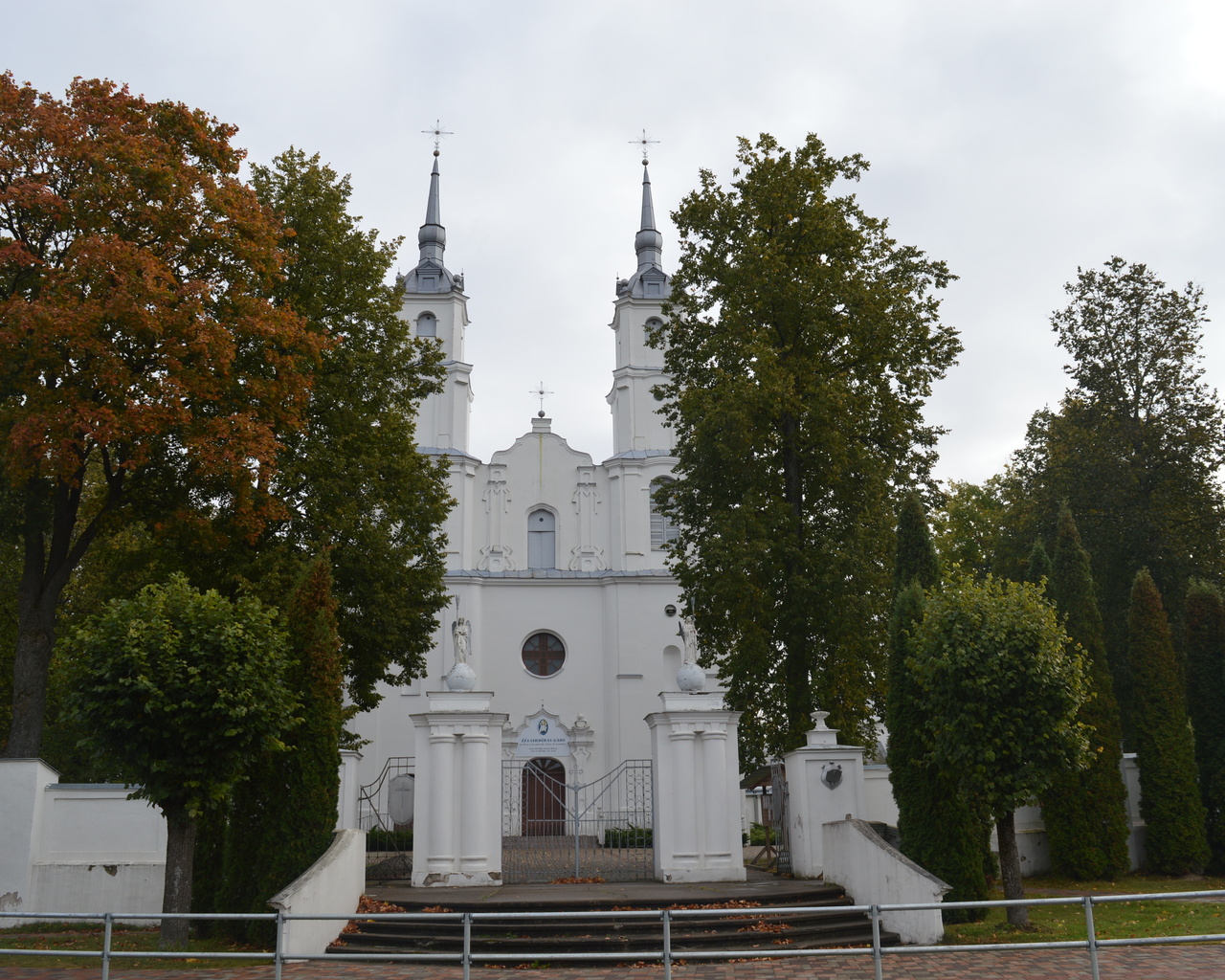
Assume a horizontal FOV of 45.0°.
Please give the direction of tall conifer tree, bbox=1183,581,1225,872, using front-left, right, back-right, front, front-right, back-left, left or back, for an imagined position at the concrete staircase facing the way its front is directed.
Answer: back-left

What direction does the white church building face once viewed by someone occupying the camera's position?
facing the viewer

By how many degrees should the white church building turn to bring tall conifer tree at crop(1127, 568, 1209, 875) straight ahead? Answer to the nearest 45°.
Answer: approximately 45° to its left

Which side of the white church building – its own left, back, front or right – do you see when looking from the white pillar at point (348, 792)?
front

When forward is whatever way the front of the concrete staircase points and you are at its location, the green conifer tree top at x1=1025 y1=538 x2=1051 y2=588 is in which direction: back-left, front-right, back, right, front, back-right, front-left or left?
back-left

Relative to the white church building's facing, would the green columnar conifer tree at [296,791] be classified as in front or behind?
in front

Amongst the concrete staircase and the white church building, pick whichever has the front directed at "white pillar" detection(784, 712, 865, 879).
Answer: the white church building

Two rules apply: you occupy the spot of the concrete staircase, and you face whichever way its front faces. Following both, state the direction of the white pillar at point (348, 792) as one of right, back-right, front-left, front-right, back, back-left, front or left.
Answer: back-right

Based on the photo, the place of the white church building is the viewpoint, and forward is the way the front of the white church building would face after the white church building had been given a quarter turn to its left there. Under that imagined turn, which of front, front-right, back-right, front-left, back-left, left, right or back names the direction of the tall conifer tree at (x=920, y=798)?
right

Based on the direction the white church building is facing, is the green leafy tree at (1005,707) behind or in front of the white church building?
in front

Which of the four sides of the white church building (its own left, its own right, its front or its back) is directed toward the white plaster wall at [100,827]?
front

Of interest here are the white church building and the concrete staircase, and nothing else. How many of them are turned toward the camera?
2

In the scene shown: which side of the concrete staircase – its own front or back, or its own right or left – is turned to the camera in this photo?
front
